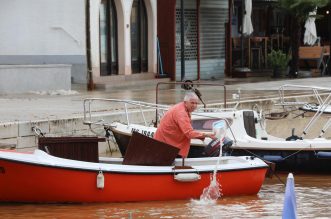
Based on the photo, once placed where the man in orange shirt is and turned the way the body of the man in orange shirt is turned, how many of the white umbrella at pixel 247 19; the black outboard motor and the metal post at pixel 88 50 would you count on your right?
0

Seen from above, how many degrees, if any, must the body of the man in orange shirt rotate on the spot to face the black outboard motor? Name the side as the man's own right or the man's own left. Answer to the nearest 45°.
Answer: approximately 45° to the man's own left

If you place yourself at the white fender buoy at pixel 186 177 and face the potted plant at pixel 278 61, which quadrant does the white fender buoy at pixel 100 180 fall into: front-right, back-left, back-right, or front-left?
back-left

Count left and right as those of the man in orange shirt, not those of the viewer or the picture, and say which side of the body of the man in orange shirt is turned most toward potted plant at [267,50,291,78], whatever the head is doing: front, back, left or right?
left

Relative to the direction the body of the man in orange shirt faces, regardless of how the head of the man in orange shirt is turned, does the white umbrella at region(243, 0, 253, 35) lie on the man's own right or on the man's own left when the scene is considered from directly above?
on the man's own left

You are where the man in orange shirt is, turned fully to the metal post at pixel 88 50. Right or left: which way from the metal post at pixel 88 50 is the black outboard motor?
right

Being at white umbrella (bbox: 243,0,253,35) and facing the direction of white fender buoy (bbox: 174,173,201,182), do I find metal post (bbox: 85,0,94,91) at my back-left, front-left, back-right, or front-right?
front-right

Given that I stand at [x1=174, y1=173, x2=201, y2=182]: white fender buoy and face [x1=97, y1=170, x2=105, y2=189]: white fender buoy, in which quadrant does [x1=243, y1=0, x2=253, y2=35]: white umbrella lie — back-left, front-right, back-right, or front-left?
back-right

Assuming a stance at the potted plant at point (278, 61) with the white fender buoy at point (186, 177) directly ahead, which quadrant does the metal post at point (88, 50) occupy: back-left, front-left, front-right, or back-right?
front-right

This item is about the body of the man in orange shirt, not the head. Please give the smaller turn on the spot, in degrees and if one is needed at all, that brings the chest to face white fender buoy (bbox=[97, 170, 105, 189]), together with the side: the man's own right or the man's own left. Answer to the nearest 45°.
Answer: approximately 135° to the man's own right

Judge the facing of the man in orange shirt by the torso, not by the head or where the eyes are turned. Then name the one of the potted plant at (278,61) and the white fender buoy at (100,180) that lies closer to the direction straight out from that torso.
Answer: the potted plant

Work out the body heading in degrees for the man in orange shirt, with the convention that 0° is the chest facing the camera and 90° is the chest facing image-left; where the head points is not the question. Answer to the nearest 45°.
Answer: approximately 270°

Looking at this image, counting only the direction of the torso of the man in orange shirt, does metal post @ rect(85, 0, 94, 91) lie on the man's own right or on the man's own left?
on the man's own left
